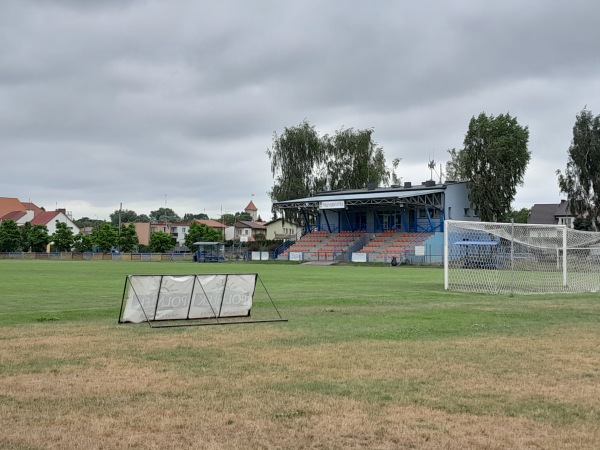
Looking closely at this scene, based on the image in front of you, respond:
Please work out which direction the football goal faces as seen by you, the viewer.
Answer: facing away from the viewer and to the left of the viewer
